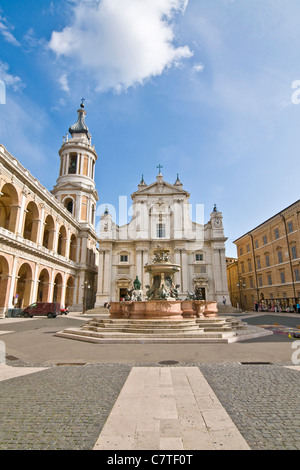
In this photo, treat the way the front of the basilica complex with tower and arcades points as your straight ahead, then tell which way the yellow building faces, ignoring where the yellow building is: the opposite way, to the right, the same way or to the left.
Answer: to the right

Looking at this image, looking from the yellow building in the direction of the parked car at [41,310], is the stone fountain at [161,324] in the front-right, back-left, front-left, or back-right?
front-left

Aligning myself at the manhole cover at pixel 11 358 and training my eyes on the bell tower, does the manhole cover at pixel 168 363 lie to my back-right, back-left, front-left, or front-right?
back-right

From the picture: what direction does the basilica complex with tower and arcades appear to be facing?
toward the camera

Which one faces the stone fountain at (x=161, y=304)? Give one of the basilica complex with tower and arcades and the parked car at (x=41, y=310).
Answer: the basilica complex with tower and arcades

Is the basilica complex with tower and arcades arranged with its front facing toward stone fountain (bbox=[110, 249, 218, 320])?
yes

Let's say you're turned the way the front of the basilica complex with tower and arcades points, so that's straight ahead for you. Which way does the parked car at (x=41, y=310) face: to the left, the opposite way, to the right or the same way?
to the right

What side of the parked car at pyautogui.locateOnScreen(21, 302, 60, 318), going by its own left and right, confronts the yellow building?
back

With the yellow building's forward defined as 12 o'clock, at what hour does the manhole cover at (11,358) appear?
The manhole cover is roughly at 11 o'clock from the yellow building.

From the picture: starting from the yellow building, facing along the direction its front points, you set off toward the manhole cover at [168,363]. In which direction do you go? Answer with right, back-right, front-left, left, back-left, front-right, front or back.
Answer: front-left

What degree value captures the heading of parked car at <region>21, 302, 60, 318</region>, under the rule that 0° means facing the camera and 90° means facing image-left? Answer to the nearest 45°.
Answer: approximately 90°

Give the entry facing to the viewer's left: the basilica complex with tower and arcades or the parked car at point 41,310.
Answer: the parked car

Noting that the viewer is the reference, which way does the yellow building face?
facing the viewer and to the left of the viewer

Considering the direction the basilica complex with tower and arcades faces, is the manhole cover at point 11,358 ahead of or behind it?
ahead

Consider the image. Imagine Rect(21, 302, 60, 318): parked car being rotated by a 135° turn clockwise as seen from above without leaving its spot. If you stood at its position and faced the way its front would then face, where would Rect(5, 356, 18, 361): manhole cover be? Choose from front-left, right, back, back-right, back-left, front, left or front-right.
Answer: back-right

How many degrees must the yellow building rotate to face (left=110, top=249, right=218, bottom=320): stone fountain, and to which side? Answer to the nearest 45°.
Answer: approximately 45° to its left

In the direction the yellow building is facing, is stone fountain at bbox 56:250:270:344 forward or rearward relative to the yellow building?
forward
